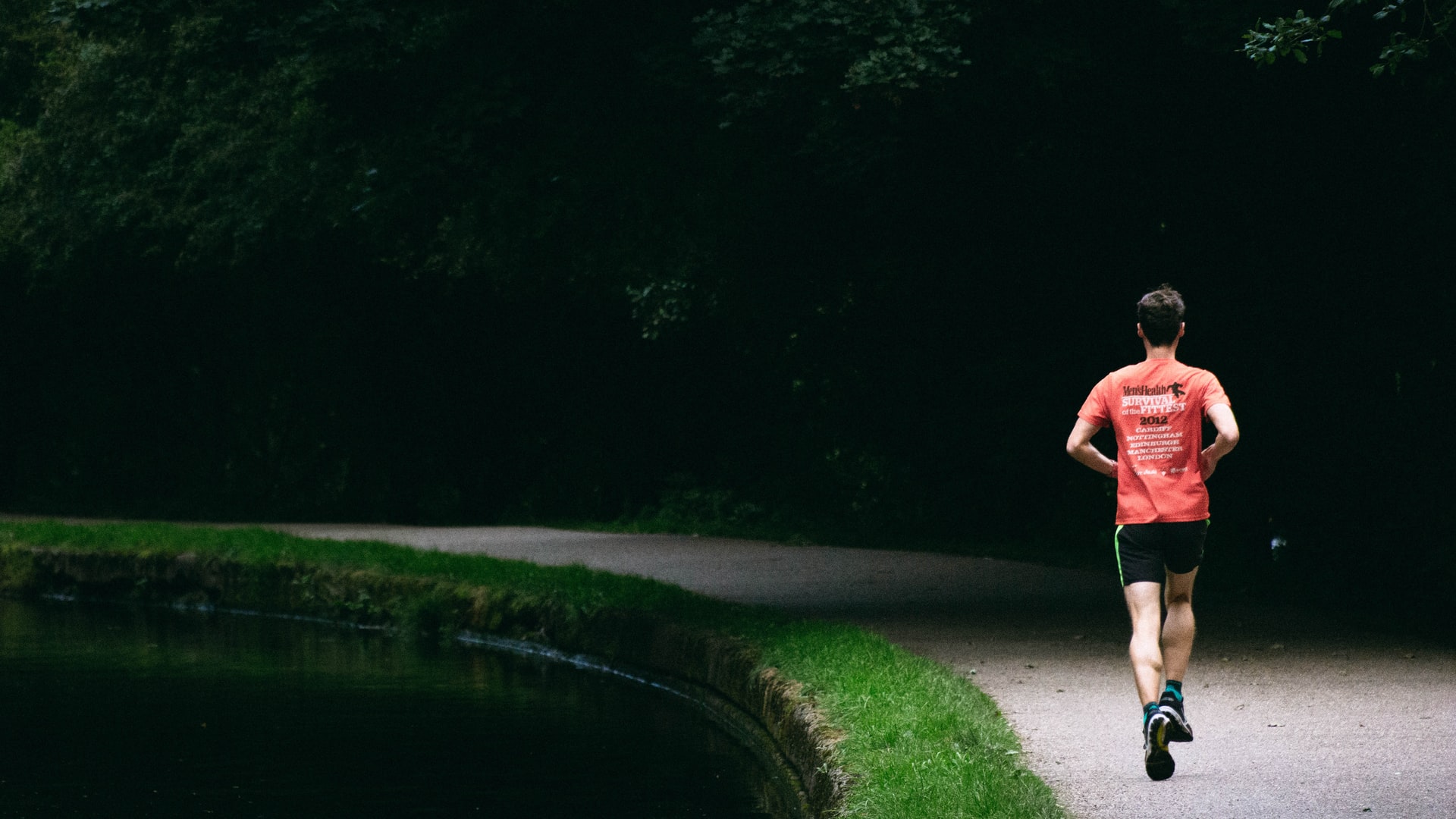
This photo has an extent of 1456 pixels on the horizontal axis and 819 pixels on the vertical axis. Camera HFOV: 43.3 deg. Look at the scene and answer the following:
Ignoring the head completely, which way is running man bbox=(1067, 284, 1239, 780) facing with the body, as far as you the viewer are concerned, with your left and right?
facing away from the viewer

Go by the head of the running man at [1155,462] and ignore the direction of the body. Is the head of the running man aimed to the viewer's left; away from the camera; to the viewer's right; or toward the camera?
away from the camera
